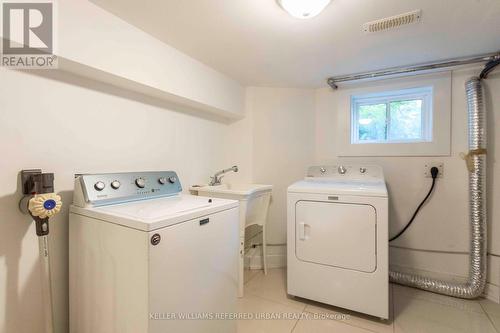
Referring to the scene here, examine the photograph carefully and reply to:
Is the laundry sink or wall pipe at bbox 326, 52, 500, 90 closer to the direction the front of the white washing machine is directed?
the wall pipe

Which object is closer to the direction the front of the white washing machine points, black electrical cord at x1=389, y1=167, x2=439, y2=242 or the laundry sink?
the black electrical cord

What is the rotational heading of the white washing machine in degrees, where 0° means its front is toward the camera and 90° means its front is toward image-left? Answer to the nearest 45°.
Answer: approximately 315°

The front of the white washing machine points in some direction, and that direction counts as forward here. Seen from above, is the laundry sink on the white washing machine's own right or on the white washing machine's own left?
on the white washing machine's own left
